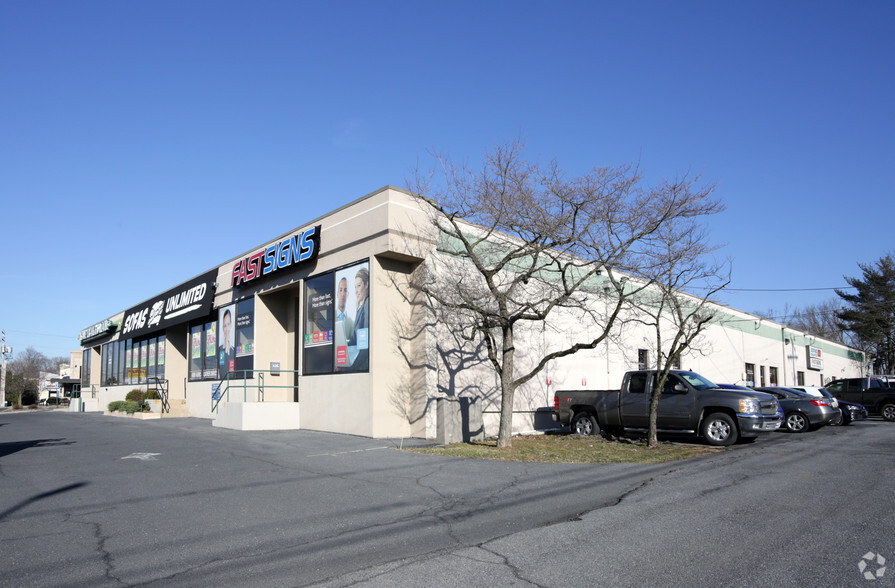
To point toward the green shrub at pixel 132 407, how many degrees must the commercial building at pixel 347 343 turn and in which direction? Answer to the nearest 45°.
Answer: approximately 90° to its right

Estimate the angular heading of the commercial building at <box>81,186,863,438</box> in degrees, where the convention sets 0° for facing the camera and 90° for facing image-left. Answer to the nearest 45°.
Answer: approximately 45°

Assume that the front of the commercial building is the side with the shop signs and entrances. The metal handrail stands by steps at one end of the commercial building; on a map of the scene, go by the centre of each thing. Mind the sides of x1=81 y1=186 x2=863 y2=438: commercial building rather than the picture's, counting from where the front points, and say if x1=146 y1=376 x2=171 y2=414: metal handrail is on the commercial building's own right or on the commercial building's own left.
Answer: on the commercial building's own right

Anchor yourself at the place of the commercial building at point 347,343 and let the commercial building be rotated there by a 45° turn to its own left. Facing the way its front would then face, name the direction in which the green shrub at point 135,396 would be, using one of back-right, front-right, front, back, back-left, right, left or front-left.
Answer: back-right
